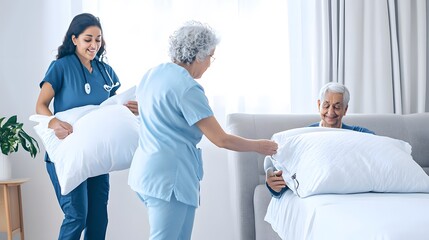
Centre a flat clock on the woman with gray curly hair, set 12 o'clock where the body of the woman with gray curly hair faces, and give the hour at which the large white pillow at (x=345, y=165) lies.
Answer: The large white pillow is roughly at 1 o'clock from the woman with gray curly hair.

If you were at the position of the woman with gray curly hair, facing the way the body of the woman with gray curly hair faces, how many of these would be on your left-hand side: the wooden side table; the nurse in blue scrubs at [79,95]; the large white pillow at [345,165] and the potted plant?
3

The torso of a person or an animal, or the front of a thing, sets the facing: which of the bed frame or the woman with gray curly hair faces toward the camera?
the bed frame

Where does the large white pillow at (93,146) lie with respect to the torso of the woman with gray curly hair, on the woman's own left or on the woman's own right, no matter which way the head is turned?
on the woman's own left

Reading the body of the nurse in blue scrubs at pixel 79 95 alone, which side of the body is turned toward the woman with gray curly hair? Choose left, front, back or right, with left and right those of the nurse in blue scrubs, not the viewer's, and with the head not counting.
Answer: front

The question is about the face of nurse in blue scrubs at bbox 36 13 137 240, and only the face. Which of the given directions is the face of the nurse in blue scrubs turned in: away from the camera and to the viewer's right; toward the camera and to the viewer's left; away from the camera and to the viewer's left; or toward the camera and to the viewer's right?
toward the camera and to the viewer's right

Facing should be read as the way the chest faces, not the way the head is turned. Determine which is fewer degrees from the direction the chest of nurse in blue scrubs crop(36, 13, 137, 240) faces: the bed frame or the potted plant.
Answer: the bed frame

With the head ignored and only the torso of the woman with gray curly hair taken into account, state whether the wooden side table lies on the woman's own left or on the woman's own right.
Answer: on the woman's own left

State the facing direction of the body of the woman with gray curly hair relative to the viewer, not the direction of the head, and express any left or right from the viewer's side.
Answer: facing away from the viewer and to the right of the viewer

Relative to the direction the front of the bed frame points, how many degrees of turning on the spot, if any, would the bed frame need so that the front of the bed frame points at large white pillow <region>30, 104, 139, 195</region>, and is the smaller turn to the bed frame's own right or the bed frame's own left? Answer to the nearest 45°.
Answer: approximately 45° to the bed frame's own right

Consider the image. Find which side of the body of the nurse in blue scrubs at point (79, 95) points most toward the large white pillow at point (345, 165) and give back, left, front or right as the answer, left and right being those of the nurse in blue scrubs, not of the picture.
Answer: front

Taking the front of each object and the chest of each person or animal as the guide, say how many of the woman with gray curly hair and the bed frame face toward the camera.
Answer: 1

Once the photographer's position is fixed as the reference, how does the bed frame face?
facing the viewer
